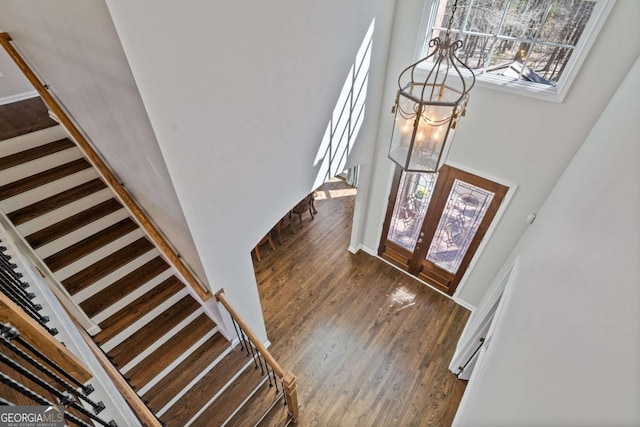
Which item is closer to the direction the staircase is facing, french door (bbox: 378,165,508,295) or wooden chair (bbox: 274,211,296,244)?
the french door

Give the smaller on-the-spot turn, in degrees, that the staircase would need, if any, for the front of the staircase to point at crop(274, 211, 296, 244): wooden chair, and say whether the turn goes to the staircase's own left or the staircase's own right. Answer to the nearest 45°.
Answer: approximately 45° to the staircase's own left

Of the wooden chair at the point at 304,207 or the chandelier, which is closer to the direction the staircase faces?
the chandelier

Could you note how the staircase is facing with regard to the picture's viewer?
facing the viewer and to the right of the viewer
